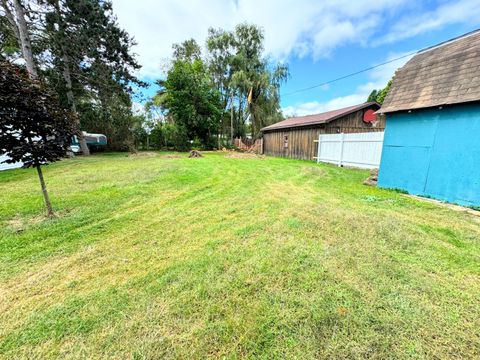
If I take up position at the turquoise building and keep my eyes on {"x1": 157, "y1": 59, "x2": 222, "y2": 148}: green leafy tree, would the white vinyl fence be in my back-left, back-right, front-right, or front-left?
front-right

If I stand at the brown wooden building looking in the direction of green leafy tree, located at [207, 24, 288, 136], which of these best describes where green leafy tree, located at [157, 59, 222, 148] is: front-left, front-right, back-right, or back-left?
front-left

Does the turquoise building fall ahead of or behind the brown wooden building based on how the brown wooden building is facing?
ahead

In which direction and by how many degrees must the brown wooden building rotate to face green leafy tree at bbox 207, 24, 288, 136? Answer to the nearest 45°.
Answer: approximately 180°

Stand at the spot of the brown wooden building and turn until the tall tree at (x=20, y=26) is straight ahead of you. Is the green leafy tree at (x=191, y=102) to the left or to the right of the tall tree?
right

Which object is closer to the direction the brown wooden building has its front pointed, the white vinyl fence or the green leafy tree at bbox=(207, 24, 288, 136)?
the white vinyl fence

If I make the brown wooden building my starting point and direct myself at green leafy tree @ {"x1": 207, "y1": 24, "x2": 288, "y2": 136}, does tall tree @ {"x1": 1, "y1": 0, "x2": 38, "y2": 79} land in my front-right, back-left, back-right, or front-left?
front-left

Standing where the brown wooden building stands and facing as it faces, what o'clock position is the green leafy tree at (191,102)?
The green leafy tree is roughly at 5 o'clock from the brown wooden building.

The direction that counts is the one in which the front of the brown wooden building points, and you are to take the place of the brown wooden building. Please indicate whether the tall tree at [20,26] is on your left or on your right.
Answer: on your right
